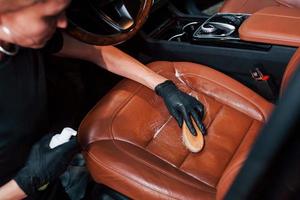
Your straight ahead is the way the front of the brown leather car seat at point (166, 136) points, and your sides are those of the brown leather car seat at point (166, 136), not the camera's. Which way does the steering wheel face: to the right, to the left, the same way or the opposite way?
the opposite way

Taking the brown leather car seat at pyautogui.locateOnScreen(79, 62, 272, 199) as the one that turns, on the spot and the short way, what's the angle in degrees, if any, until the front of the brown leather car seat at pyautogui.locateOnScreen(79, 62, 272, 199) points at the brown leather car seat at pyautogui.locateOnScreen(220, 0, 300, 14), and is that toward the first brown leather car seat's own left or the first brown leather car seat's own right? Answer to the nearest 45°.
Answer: approximately 90° to the first brown leather car seat's own right

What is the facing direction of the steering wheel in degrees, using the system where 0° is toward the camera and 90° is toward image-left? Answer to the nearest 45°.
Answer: approximately 315°

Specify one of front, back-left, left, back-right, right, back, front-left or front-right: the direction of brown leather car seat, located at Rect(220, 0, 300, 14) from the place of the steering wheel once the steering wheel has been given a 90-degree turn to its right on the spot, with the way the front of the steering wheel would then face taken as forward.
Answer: back

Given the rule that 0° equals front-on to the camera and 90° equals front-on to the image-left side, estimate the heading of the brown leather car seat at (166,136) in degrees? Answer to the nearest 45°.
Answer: approximately 135°
